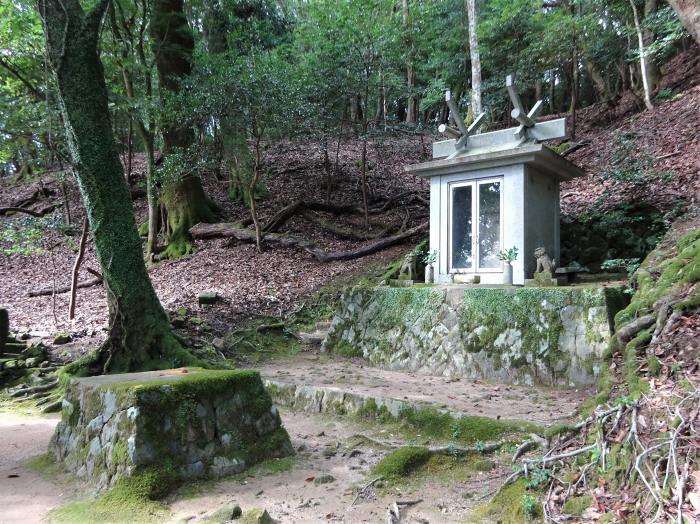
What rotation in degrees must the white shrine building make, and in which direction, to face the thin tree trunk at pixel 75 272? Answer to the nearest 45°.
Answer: approximately 45° to its right

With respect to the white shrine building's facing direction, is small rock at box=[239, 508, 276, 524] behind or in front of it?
in front

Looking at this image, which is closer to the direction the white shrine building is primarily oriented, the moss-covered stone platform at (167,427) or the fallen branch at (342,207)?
the moss-covered stone platform

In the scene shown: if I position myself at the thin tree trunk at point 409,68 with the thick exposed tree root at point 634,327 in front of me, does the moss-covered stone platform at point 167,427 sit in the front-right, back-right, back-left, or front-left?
front-right

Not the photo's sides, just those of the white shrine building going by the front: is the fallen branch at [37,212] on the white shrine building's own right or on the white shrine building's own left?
on the white shrine building's own right

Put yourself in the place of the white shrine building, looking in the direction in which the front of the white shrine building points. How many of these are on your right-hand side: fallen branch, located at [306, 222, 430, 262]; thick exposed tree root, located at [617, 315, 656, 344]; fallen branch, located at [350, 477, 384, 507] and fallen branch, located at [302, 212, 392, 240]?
2

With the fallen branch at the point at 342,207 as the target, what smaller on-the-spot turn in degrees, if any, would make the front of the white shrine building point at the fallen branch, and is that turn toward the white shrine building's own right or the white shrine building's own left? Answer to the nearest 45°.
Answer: approximately 90° to the white shrine building's own right

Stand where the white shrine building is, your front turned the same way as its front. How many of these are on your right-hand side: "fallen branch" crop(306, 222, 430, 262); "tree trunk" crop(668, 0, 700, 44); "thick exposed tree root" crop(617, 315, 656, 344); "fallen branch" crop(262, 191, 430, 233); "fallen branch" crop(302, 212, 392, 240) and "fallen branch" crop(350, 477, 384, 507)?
3

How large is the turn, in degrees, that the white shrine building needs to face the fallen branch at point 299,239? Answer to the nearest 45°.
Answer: approximately 90° to its right

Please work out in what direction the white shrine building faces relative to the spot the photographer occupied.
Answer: facing the viewer and to the left of the viewer

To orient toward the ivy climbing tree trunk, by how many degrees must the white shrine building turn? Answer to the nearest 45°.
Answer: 0° — it already faces it

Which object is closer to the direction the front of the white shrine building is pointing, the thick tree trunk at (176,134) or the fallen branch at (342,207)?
the thick tree trunk

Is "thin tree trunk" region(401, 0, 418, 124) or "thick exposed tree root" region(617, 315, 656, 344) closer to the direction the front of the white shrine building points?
the thick exposed tree root

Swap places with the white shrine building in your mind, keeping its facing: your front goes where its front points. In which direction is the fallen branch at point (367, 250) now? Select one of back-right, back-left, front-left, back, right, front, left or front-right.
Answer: right

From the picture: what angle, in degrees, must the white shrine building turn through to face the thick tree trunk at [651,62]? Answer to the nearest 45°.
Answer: approximately 180°

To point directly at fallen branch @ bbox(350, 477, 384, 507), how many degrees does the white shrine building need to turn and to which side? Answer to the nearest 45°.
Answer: approximately 45° to its left

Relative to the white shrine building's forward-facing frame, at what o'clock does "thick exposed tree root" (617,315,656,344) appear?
The thick exposed tree root is roughly at 10 o'clock from the white shrine building.
